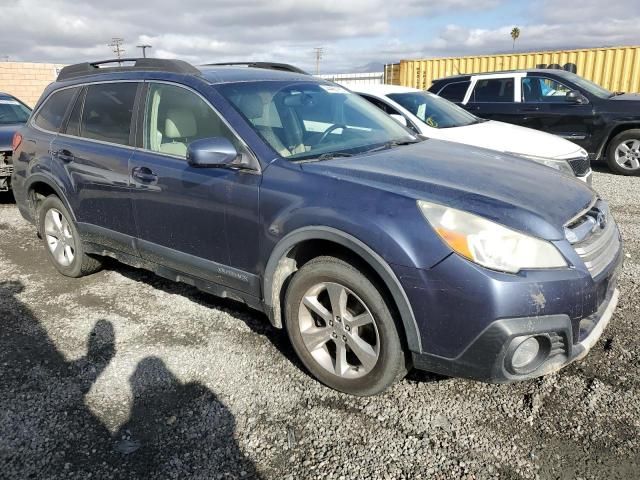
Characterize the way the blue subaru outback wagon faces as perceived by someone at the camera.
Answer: facing the viewer and to the right of the viewer

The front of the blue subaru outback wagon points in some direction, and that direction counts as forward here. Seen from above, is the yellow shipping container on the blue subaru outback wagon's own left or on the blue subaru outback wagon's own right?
on the blue subaru outback wagon's own left

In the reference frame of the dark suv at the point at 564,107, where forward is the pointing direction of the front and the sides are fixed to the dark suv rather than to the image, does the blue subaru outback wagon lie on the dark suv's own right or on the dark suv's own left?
on the dark suv's own right

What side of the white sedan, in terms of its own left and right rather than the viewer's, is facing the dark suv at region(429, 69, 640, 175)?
left

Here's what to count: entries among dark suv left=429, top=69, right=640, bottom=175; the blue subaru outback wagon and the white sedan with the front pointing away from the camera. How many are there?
0

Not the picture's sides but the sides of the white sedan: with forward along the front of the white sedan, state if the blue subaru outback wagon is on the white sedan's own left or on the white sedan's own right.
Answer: on the white sedan's own right
